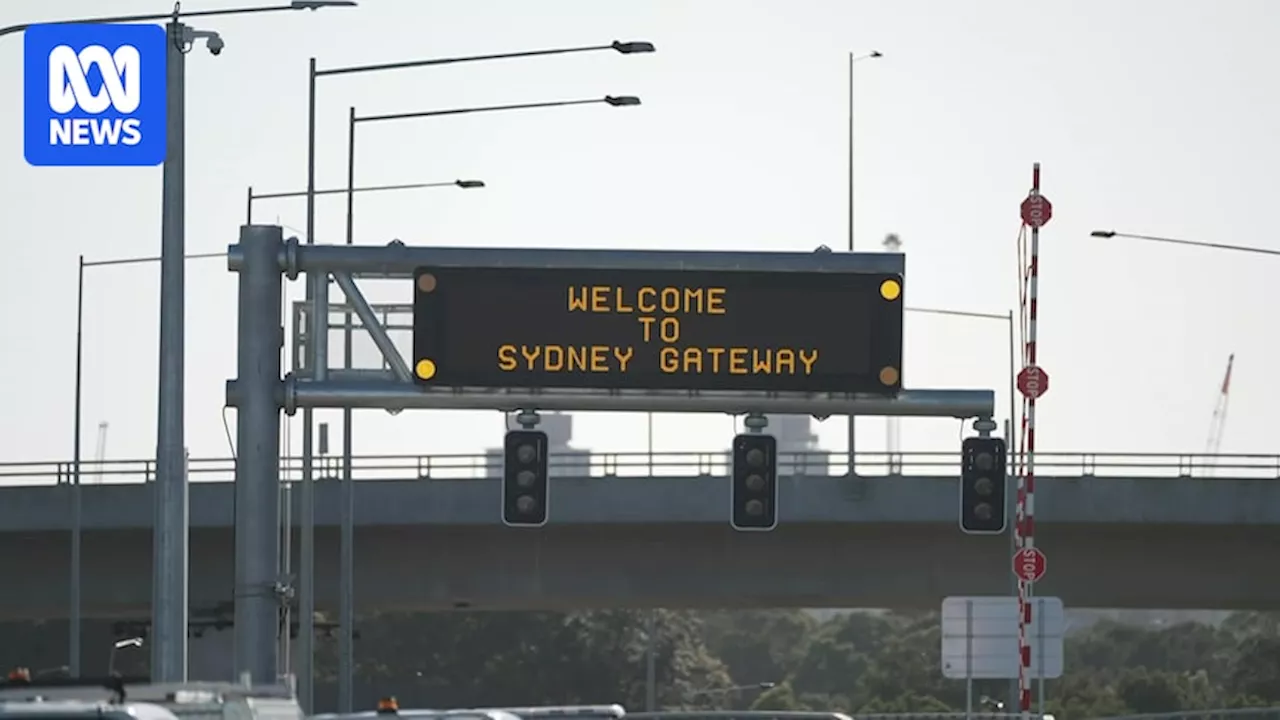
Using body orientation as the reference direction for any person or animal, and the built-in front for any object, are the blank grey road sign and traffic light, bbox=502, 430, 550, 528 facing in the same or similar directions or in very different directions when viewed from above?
very different directions

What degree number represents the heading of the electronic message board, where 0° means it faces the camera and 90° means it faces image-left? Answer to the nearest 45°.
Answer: approximately 0°

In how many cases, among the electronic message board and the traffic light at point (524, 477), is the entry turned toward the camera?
2

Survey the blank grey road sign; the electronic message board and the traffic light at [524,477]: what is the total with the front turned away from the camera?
1

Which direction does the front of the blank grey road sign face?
away from the camera

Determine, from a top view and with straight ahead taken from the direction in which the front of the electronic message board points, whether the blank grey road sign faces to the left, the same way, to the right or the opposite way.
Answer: the opposite way

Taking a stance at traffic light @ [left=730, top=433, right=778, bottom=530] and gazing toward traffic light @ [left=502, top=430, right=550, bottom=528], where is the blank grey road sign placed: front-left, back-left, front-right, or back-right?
back-right

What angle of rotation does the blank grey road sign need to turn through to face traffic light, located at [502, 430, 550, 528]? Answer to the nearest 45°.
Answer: approximately 135° to its left

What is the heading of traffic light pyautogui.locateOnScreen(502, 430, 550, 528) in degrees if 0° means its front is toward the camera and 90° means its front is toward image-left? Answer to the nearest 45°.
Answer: approximately 0°

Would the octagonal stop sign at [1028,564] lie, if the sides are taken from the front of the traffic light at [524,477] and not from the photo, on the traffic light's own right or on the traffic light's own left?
on the traffic light's own left

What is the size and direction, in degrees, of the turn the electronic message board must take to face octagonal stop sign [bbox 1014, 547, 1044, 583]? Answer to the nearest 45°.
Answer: approximately 135° to its left

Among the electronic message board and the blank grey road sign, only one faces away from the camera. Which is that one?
the blank grey road sign
